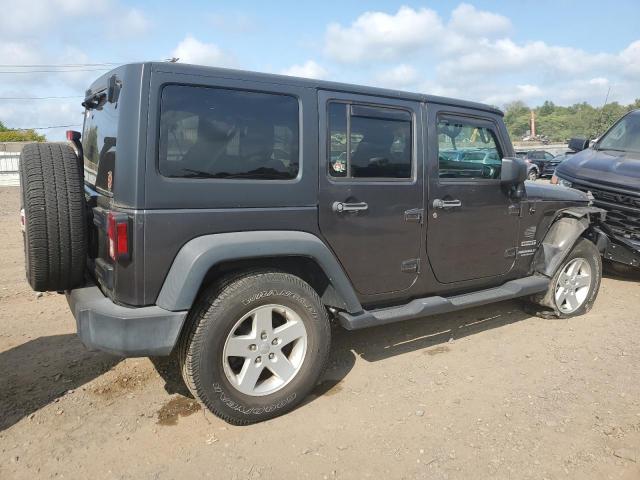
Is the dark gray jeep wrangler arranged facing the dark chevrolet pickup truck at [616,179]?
yes

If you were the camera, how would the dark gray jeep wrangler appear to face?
facing away from the viewer and to the right of the viewer

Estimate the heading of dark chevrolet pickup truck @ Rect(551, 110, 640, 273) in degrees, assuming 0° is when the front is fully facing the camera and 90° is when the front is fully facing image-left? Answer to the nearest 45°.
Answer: approximately 45°

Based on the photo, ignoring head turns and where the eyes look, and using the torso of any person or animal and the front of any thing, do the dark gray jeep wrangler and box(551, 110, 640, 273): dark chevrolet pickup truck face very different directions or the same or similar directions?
very different directions
